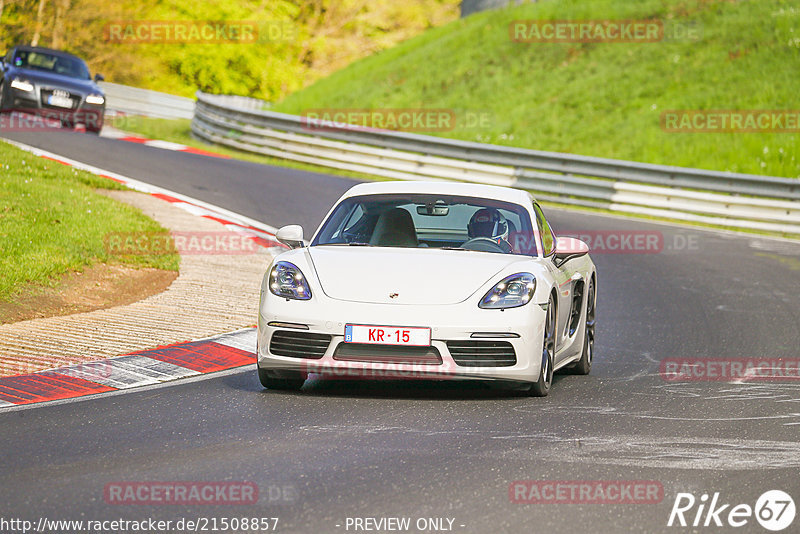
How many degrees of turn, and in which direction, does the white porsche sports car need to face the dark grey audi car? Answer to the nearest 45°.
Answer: approximately 135° to its right

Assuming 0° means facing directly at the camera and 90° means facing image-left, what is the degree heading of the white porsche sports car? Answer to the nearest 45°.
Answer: approximately 0°

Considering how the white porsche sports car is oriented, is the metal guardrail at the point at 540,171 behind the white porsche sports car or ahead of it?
behind

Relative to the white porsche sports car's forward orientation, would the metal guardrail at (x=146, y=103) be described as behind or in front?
behind

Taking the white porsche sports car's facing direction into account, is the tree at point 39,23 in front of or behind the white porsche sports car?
behind

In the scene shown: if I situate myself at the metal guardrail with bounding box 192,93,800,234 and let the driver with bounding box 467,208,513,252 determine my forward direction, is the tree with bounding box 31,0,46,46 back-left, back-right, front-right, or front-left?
back-right
